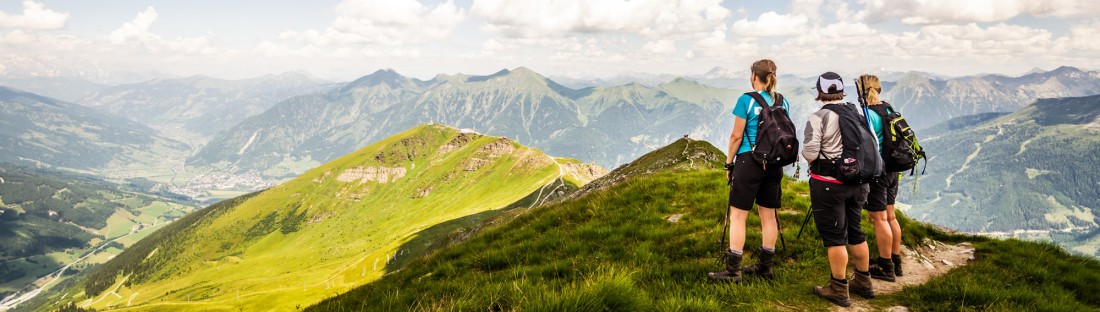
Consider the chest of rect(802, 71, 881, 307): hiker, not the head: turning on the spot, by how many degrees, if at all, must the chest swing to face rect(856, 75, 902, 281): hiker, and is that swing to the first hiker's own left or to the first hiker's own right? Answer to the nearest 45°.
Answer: approximately 45° to the first hiker's own right

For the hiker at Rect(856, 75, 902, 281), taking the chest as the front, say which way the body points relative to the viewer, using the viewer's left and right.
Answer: facing away from the viewer and to the left of the viewer

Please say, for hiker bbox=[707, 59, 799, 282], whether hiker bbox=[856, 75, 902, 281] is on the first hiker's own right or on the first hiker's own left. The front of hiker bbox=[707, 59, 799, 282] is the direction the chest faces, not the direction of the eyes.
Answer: on the first hiker's own right

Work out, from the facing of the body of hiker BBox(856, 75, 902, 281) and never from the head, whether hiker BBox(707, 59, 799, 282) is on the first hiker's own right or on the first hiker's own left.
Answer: on the first hiker's own left

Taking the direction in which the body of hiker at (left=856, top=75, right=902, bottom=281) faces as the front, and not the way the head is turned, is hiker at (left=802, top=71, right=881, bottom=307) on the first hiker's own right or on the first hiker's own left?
on the first hiker's own left

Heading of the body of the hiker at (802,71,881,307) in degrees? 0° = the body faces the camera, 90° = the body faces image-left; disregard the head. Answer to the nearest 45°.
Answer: approximately 135°
